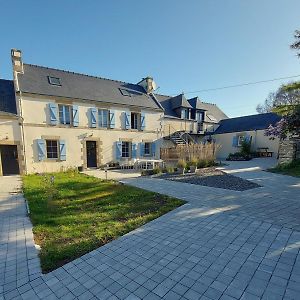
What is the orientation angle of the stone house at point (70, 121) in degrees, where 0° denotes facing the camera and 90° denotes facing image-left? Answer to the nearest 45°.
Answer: approximately 315°

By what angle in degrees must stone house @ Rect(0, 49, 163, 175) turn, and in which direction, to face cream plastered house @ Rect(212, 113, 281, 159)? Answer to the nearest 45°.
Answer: approximately 45° to its left

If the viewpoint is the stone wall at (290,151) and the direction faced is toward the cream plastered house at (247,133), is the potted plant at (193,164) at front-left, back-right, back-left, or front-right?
back-left
